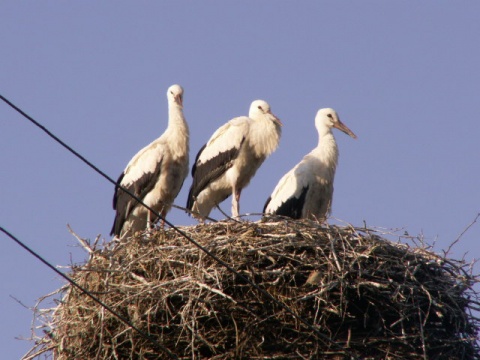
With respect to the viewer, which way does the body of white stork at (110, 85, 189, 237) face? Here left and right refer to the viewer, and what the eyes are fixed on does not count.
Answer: facing the viewer and to the right of the viewer

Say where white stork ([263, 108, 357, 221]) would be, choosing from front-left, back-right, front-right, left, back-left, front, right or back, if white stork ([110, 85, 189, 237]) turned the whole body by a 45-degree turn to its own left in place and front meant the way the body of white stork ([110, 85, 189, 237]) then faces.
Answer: front

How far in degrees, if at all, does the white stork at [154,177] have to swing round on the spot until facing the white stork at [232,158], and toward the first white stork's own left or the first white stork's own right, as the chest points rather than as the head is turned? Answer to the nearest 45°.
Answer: approximately 45° to the first white stork's own left
